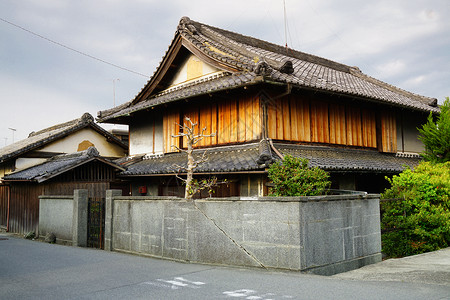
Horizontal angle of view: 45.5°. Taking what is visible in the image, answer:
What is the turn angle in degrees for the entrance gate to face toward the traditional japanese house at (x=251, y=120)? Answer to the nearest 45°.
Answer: approximately 135° to its left

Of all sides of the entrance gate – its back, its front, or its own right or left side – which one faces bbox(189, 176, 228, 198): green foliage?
left

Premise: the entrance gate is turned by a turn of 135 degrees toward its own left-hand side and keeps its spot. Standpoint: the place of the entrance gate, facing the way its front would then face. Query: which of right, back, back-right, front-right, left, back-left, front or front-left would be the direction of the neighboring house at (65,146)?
left

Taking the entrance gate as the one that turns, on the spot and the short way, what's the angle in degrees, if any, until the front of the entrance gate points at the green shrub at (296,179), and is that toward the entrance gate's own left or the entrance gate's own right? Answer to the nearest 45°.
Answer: approximately 90° to the entrance gate's own left

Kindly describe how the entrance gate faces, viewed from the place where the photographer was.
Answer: facing the viewer and to the left of the viewer

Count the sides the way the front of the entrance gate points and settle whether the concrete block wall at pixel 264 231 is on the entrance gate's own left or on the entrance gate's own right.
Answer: on the entrance gate's own left

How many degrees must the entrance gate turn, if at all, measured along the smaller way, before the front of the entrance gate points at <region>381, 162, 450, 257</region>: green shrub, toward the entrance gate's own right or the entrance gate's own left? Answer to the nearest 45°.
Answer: approximately 90° to the entrance gate's own left

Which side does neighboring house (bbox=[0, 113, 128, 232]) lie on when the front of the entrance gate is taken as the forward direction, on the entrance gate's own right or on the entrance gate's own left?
on the entrance gate's own right

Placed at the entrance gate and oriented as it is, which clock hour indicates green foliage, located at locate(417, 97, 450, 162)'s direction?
The green foliage is roughly at 8 o'clock from the entrance gate.

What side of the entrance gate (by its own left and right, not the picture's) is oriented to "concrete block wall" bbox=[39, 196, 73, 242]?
right
